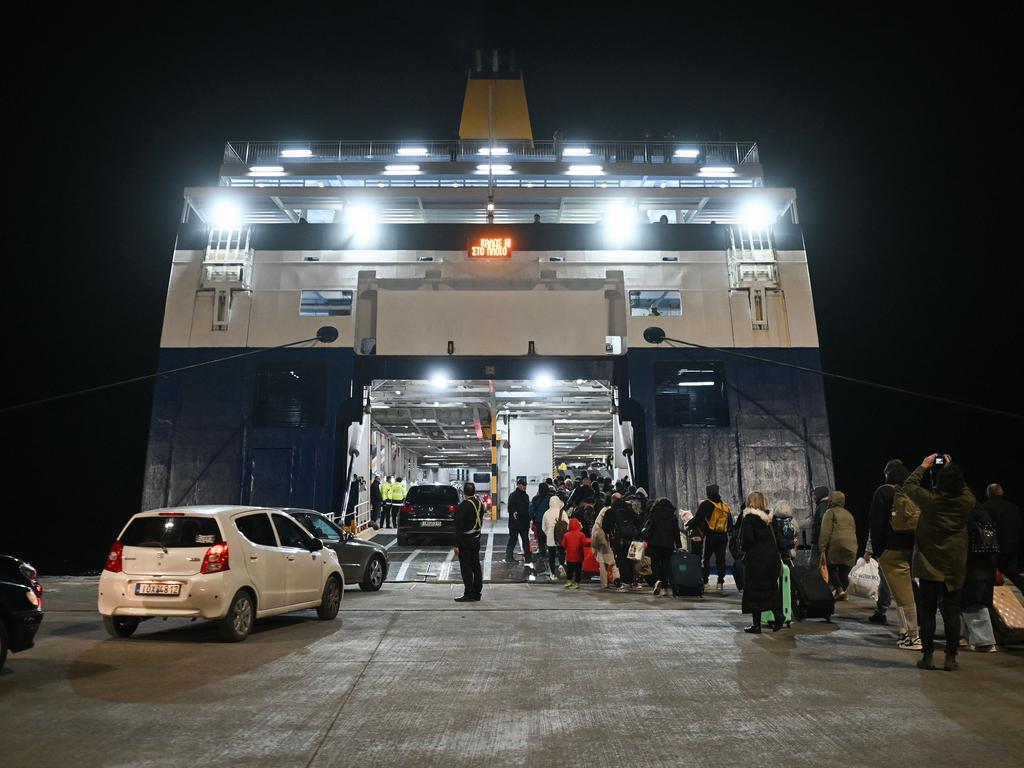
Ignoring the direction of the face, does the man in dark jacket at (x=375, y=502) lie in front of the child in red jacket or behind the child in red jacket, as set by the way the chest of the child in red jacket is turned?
in front

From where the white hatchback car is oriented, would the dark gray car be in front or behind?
in front

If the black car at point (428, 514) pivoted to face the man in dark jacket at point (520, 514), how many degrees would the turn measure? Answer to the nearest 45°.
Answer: approximately 135° to its right

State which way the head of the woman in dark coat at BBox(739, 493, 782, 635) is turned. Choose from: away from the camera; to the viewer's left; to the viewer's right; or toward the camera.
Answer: away from the camera

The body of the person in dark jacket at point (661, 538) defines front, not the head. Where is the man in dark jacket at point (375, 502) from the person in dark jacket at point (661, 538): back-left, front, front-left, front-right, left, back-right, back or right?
front-left

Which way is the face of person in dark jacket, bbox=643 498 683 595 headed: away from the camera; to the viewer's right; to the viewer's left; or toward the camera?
away from the camera

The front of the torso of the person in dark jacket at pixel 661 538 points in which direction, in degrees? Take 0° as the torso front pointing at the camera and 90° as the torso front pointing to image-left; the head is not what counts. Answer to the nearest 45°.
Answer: approximately 180°

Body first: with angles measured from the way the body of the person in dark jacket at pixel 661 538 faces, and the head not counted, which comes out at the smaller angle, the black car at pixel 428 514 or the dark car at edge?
the black car

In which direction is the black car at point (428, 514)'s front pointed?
away from the camera

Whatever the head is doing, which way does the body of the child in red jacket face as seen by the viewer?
away from the camera

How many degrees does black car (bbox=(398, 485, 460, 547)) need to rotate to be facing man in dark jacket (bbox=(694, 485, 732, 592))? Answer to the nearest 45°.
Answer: approximately 135° to its right

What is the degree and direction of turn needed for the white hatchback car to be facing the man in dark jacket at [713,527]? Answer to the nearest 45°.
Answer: approximately 45° to its right

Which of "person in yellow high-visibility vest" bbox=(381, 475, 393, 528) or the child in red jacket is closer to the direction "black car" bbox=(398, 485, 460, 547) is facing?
the person in yellow high-visibility vest

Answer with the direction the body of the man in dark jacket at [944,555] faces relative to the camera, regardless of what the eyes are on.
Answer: away from the camera
